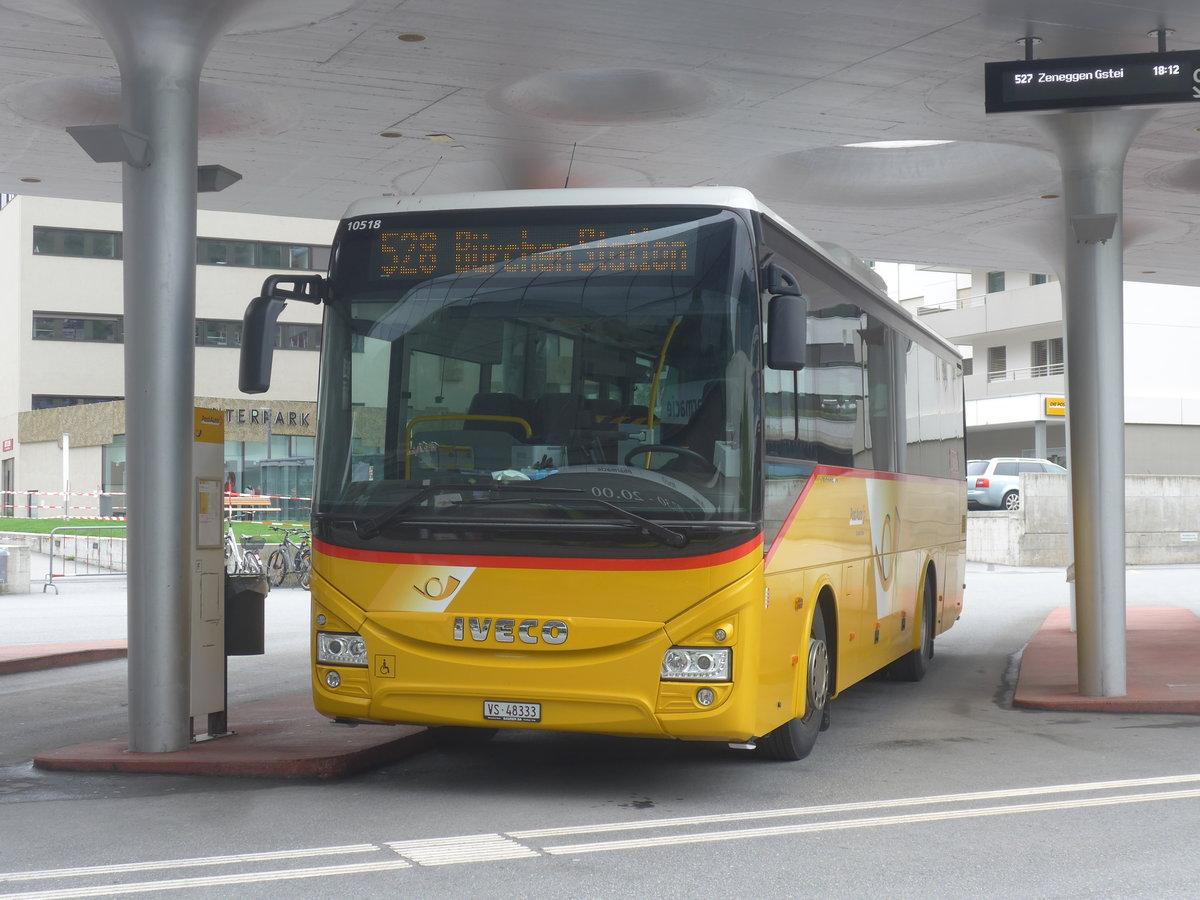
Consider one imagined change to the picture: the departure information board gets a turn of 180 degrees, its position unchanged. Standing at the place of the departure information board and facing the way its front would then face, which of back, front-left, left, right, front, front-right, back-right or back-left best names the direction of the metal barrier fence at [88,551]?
front-left

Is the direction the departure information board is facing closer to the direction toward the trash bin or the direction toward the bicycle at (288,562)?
the trash bin

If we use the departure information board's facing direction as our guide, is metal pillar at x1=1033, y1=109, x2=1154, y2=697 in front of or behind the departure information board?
behind

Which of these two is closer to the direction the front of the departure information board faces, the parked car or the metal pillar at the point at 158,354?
the metal pillar

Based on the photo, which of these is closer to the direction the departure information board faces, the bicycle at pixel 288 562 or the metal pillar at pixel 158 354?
the metal pillar

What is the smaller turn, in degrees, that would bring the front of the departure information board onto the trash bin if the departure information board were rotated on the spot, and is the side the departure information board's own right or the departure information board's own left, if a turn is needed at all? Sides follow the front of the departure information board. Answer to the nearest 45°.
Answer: approximately 90° to the departure information board's own right

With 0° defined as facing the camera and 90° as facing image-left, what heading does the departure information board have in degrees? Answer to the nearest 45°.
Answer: approximately 0°

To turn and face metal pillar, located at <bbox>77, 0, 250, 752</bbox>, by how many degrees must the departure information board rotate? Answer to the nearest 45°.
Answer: approximately 45° to its right

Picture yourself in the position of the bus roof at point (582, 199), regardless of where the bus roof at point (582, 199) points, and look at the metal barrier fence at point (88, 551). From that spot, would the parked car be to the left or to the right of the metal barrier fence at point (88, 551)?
right

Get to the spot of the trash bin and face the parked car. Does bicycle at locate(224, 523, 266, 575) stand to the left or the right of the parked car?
left

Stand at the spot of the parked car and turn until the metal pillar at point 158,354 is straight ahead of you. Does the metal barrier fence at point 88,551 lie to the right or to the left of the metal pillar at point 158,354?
right

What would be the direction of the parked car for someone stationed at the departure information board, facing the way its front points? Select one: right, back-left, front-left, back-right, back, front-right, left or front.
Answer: back

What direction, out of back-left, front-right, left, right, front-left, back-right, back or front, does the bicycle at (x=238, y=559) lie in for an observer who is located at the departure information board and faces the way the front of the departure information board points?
back-right

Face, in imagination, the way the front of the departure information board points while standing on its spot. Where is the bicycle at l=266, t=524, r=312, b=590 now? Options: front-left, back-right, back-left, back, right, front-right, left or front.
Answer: back-right
